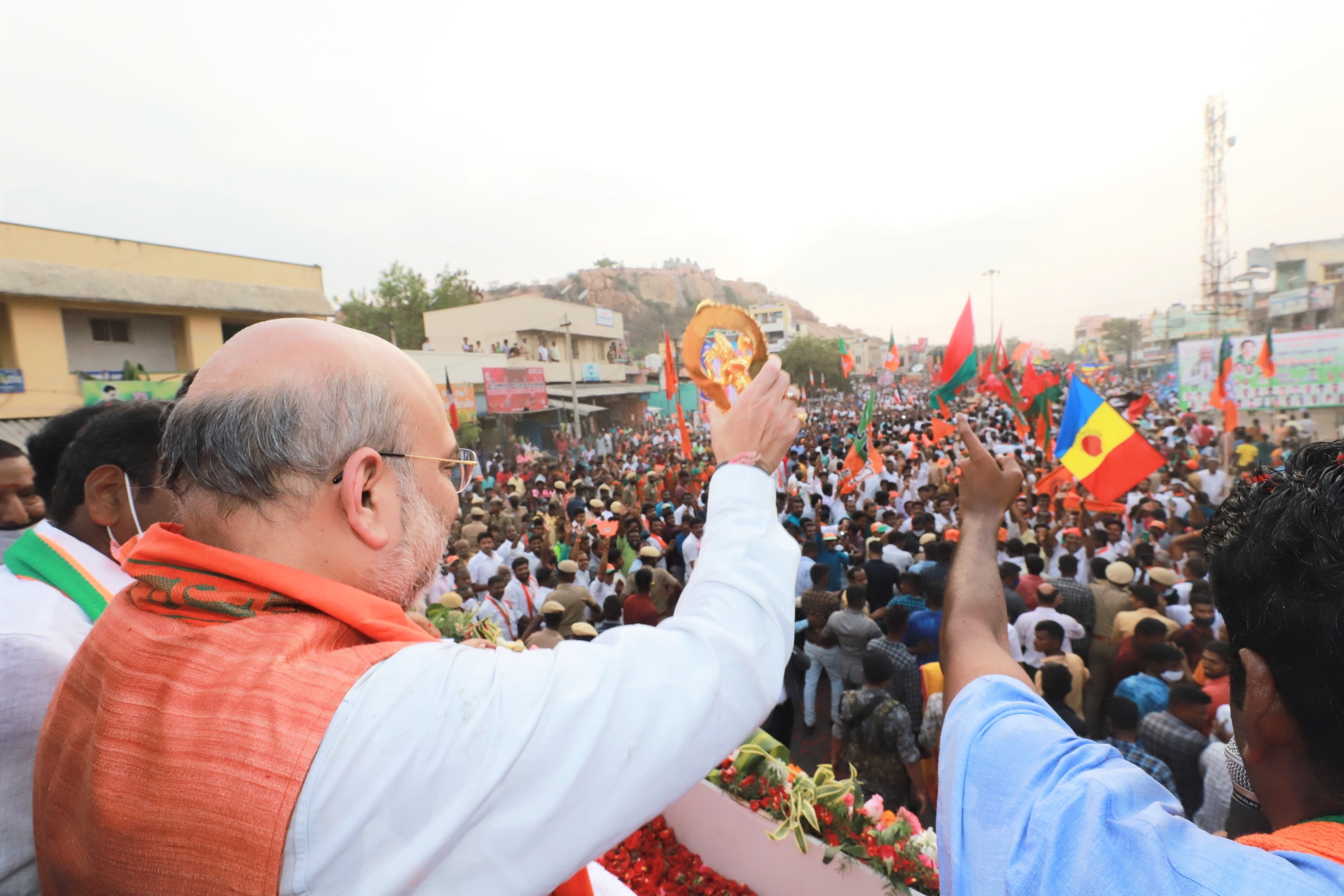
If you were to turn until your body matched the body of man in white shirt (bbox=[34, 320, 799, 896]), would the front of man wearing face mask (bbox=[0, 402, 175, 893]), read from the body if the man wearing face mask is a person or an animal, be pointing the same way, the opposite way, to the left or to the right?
the same way

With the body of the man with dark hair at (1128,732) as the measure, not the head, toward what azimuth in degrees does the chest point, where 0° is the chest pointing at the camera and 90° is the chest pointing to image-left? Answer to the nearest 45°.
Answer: approximately 180°

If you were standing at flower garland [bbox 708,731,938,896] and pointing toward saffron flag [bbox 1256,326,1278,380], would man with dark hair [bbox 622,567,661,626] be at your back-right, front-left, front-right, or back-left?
front-left

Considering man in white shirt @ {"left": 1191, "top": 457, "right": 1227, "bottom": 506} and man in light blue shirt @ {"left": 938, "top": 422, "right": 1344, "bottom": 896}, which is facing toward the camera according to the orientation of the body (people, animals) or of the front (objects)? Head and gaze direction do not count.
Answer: the man in white shirt

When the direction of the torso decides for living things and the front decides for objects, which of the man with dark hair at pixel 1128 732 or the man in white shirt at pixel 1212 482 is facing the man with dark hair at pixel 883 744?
the man in white shirt

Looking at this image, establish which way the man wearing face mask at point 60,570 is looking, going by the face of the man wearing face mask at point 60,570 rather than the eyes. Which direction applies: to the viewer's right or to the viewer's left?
to the viewer's right

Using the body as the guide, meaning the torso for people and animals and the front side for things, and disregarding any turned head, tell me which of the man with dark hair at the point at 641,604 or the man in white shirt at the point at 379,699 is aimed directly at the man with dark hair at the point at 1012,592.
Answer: the man in white shirt

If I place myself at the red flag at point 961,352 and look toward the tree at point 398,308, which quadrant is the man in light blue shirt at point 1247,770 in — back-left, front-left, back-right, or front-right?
back-left

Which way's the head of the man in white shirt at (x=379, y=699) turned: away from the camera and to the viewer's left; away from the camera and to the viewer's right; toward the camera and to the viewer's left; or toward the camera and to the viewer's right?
away from the camera and to the viewer's right

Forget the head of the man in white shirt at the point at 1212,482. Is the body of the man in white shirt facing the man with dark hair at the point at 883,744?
yes

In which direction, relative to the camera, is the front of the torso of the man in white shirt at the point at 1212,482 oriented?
toward the camera

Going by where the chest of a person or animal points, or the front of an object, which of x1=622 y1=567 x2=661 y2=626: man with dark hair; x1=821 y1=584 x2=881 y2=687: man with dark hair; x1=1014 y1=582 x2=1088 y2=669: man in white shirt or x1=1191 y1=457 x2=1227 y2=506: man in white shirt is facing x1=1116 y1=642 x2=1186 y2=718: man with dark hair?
x1=1191 y1=457 x2=1227 y2=506: man in white shirt

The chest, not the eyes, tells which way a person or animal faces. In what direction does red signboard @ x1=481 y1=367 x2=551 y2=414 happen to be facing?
toward the camera

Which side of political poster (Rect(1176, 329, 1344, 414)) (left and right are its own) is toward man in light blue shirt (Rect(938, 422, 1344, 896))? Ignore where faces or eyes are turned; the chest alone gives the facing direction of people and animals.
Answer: front

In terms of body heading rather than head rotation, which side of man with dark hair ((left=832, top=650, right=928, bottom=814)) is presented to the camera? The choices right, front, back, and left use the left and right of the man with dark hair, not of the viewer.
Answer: back
